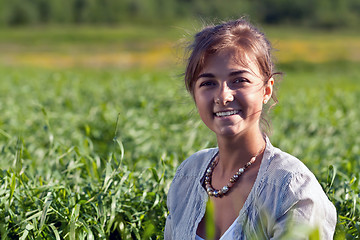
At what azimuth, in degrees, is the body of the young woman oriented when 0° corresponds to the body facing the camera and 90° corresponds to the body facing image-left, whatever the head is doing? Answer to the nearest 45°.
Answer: approximately 45°
